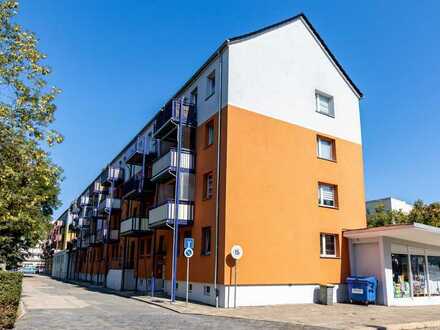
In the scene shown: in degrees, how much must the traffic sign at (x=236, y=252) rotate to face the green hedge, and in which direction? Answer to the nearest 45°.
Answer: approximately 45° to its right

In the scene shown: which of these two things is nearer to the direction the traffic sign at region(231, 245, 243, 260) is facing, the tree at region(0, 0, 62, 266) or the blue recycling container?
the tree

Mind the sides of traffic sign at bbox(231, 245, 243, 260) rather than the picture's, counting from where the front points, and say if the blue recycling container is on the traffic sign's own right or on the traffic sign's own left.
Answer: on the traffic sign's own left

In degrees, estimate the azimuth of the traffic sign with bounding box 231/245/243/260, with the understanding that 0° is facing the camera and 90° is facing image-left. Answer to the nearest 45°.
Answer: approximately 0°

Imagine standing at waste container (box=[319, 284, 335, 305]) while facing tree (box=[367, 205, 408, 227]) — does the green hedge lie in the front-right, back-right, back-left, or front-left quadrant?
back-left

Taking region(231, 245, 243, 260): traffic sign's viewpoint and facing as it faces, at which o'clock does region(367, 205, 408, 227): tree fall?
The tree is roughly at 7 o'clock from the traffic sign.

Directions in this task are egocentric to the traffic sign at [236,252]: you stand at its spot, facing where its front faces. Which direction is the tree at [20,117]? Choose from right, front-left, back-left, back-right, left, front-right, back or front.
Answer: front-right

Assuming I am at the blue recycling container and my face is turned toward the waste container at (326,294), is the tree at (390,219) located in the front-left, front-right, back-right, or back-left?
back-right

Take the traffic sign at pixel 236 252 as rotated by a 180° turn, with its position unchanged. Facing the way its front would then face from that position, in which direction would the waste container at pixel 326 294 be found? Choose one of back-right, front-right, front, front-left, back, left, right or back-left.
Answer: front-right
